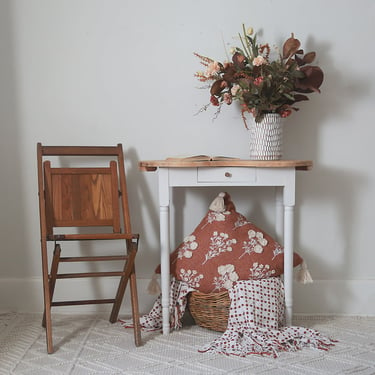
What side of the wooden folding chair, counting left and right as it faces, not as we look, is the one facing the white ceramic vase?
left

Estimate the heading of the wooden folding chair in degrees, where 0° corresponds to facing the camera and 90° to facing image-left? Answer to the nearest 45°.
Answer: approximately 0°

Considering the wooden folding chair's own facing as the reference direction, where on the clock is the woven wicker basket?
The woven wicker basket is roughly at 10 o'clock from the wooden folding chair.

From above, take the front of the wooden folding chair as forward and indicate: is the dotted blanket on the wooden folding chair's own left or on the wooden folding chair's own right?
on the wooden folding chair's own left

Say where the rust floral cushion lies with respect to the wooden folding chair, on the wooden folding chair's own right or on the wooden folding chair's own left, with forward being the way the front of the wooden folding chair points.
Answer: on the wooden folding chair's own left

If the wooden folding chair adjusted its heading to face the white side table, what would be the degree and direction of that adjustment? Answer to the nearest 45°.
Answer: approximately 45° to its left
